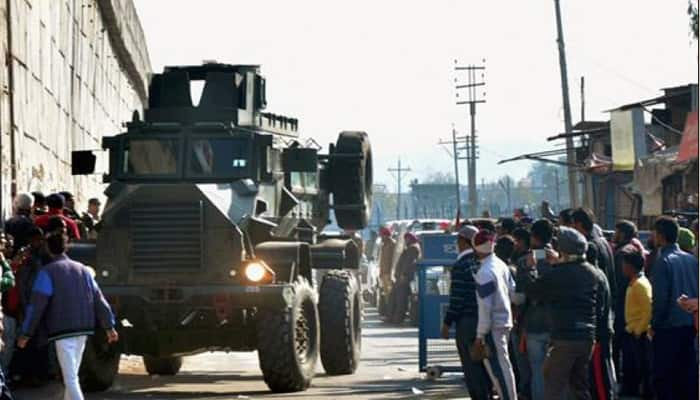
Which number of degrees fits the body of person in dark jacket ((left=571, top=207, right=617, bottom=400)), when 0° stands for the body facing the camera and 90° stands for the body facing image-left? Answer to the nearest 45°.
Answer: approximately 90°

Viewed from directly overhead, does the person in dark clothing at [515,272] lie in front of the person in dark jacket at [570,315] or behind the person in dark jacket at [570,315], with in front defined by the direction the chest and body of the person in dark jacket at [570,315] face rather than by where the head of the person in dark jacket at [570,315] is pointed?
in front

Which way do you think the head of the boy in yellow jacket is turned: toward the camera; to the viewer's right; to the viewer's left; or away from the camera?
to the viewer's left

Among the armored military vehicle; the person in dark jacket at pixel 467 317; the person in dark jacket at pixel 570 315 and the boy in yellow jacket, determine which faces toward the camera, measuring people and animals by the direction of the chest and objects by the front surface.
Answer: the armored military vehicle

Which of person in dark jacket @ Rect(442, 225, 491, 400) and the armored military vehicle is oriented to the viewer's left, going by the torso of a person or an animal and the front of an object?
the person in dark jacket

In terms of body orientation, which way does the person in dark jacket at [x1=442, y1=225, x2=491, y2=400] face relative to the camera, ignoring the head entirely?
to the viewer's left

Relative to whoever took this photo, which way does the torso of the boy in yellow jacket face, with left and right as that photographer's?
facing to the left of the viewer

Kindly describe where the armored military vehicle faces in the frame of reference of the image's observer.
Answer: facing the viewer

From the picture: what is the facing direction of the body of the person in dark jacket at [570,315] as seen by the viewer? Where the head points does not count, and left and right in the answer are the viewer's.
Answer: facing away from the viewer and to the left of the viewer

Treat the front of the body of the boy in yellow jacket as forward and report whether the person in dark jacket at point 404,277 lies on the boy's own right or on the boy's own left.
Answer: on the boy's own right

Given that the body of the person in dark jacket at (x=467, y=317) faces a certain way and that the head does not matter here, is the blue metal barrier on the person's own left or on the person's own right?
on the person's own right
